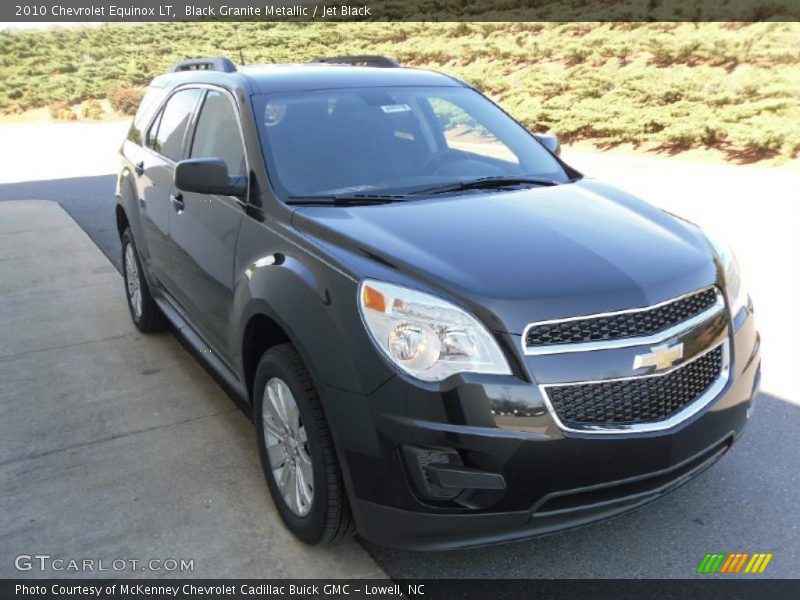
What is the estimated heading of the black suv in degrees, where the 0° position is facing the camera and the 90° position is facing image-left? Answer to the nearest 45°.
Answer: approximately 315°
